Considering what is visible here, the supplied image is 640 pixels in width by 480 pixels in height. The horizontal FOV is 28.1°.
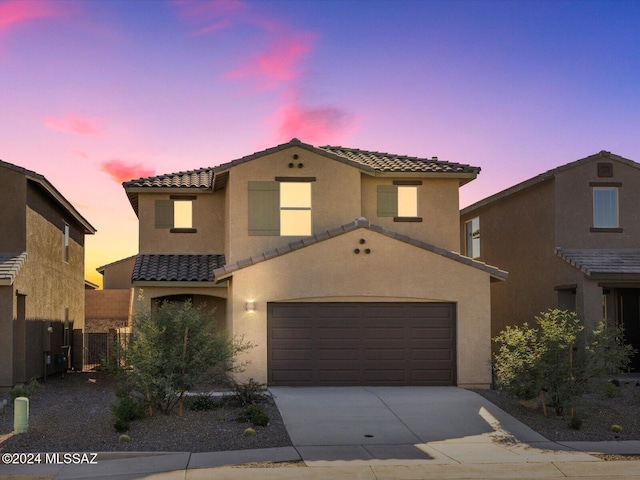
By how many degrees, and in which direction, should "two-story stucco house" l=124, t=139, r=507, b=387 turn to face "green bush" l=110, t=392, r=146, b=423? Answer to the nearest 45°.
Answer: approximately 45° to its right

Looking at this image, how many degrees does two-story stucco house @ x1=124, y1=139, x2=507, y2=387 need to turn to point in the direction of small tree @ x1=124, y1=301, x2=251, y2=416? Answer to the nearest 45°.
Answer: approximately 45° to its right

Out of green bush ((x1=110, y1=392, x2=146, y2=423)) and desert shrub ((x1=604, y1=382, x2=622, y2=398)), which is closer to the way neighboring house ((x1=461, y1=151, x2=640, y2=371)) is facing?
the desert shrub

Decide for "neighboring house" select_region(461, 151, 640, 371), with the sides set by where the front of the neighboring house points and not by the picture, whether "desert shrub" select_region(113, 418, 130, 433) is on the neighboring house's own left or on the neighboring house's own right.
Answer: on the neighboring house's own right

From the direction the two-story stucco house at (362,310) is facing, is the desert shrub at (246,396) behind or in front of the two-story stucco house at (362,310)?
in front

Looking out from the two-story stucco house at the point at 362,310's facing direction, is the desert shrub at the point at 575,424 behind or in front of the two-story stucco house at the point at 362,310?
in front

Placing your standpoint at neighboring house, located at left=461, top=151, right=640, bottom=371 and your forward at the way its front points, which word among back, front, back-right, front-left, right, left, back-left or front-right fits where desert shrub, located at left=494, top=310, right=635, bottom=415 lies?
front-right

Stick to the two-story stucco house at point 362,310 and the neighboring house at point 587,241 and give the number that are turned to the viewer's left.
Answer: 0

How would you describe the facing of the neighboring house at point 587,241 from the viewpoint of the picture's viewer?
facing the viewer and to the right of the viewer

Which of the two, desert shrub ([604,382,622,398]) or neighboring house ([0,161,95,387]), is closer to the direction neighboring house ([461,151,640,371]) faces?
the desert shrub

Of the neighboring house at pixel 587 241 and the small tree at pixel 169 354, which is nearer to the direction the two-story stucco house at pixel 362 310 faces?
the small tree

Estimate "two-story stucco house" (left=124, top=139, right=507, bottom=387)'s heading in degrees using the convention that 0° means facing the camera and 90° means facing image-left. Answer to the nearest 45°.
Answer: approximately 0°
